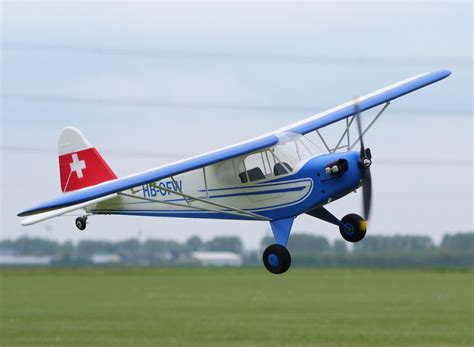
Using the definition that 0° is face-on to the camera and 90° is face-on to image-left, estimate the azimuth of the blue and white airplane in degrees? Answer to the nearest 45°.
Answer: approximately 315°
